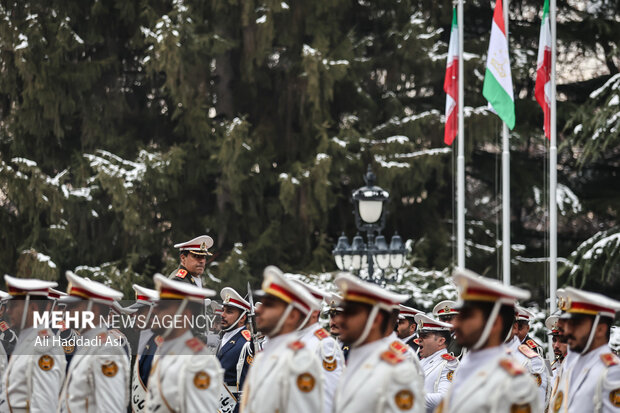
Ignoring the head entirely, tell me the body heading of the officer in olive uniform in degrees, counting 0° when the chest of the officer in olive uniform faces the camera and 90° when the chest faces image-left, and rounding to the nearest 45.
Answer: approximately 315°

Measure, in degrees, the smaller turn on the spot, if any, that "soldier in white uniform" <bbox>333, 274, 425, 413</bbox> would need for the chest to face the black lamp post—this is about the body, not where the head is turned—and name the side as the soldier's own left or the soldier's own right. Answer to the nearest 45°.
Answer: approximately 90° to the soldier's own right

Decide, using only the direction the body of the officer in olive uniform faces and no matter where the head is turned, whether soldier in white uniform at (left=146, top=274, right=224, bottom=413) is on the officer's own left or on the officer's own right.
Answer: on the officer's own right

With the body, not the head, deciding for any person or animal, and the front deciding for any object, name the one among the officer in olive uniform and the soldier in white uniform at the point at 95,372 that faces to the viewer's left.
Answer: the soldier in white uniform

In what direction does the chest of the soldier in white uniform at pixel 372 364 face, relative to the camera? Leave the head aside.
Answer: to the viewer's left

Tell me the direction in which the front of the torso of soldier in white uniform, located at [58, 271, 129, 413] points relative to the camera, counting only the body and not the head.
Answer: to the viewer's left

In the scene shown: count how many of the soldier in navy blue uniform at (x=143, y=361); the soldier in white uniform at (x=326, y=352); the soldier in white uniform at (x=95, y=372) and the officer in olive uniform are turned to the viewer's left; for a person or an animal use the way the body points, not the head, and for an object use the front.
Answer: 3

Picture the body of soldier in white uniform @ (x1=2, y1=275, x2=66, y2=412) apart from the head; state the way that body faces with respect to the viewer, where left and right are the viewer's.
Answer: facing to the left of the viewer
